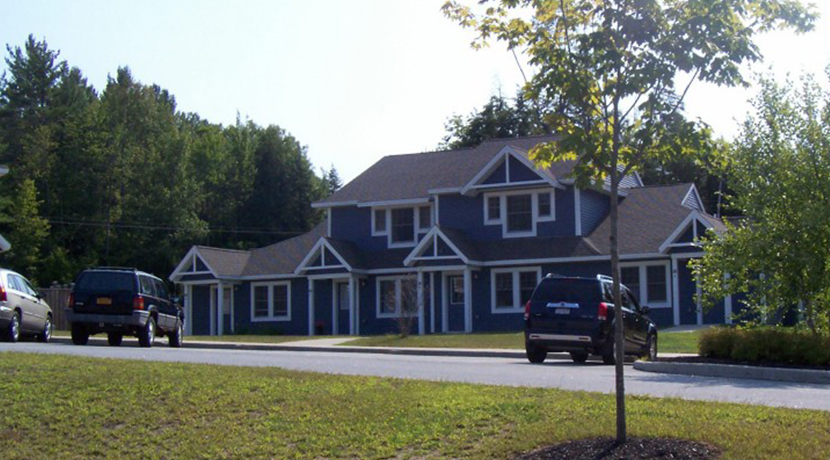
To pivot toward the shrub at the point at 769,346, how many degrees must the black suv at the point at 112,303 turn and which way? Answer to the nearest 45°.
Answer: approximately 90° to its right

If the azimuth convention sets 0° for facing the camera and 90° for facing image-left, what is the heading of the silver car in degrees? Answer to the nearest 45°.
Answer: approximately 225°

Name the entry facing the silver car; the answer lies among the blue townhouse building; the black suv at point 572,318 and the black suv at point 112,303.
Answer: the blue townhouse building

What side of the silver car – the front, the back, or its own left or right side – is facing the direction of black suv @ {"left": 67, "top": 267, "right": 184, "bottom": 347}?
right

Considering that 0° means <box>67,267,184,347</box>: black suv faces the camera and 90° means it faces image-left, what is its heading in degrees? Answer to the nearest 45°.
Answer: approximately 225°

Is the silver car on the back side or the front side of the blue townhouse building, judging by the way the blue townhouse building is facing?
on the front side

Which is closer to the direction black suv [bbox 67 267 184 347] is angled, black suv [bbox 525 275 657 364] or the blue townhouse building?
the blue townhouse building

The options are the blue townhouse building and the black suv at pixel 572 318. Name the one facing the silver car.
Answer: the blue townhouse building

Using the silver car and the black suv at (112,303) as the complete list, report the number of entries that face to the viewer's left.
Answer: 0

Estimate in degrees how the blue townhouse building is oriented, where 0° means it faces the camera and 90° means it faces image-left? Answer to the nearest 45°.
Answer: approximately 45°

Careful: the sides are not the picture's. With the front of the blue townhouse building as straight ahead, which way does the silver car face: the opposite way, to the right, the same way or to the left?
the opposite way

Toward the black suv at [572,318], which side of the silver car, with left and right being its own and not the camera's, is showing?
right

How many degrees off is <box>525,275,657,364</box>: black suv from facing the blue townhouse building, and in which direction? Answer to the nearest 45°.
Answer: approximately 45° to its left

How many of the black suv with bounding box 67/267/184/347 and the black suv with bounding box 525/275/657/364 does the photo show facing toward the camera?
0

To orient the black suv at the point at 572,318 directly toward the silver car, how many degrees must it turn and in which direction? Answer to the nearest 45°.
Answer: approximately 135° to its left
